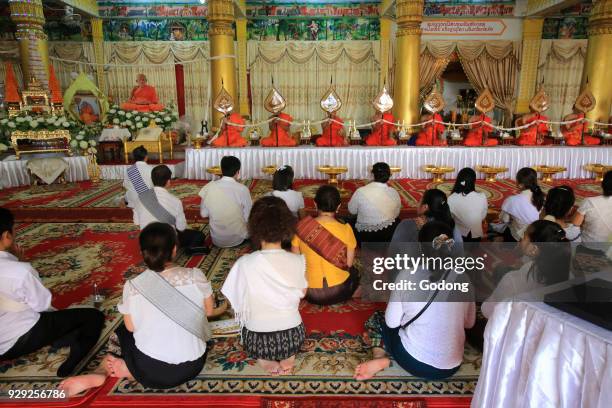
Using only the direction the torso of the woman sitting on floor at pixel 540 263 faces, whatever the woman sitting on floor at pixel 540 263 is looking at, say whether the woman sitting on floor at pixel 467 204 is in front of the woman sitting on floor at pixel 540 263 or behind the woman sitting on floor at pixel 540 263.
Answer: in front

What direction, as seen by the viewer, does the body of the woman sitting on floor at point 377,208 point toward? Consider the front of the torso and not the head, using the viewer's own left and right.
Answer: facing away from the viewer

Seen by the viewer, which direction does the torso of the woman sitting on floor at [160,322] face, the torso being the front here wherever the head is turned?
away from the camera

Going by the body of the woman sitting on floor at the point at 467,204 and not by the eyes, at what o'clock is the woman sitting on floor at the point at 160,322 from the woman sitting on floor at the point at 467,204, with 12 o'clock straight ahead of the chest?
the woman sitting on floor at the point at 160,322 is roughly at 7 o'clock from the woman sitting on floor at the point at 467,204.

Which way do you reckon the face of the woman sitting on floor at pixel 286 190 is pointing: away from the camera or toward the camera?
away from the camera

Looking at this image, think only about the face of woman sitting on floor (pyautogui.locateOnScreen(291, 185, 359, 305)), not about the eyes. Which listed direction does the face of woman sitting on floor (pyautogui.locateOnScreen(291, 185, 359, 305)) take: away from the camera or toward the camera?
away from the camera

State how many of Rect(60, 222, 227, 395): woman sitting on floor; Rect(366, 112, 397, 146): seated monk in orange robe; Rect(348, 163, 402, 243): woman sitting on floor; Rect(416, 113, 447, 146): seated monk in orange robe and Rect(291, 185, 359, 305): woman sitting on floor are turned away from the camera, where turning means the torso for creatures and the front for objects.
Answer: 3

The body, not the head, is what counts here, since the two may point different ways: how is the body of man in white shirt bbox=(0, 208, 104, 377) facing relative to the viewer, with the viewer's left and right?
facing away from the viewer and to the right of the viewer

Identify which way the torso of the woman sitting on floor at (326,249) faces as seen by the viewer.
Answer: away from the camera

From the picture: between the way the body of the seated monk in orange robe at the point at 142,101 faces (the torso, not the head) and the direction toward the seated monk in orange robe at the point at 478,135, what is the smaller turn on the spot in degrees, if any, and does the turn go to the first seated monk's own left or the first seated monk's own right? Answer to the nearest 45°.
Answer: approximately 45° to the first seated monk's own left

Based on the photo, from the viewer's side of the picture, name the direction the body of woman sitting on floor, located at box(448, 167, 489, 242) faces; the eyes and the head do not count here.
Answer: away from the camera

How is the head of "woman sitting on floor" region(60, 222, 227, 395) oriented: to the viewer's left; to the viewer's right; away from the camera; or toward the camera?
away from the camera

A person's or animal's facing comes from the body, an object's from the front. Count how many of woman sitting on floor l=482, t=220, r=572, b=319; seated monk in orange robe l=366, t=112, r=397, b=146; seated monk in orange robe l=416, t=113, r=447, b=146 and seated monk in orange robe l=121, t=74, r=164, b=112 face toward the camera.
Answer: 3

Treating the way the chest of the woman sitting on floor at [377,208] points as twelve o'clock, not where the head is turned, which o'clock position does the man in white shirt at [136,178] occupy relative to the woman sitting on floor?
The man in white shirt is roughly at 9 o'clock from the woman sitting on floor.

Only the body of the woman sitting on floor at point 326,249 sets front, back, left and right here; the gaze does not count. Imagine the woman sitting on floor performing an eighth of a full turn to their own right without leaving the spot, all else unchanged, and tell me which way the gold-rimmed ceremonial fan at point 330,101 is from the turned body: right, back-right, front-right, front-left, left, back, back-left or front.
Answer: front-left

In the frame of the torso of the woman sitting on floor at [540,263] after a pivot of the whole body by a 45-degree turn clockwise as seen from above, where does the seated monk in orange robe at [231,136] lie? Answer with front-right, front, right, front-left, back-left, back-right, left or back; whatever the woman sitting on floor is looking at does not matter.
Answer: front-left

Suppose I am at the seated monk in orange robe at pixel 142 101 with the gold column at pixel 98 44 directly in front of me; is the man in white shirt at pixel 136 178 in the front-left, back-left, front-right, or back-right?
back-left
